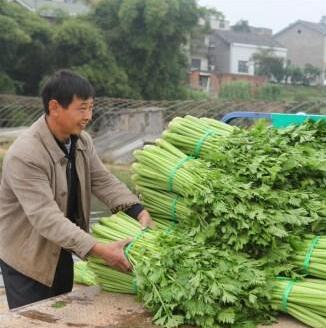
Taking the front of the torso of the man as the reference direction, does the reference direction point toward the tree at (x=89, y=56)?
no

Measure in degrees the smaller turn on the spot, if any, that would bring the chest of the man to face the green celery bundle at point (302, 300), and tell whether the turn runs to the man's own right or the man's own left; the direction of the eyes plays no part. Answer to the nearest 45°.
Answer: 0° — they already face it

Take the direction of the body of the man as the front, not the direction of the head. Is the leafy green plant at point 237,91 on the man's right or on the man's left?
on the man's left

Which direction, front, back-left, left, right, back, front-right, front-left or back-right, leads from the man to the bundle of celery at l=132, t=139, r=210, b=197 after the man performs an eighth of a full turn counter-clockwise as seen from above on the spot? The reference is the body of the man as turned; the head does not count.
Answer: front

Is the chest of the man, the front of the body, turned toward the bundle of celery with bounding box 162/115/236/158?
no

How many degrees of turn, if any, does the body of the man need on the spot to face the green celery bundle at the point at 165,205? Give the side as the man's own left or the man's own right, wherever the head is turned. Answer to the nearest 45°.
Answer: approximately 45° to the man's own left

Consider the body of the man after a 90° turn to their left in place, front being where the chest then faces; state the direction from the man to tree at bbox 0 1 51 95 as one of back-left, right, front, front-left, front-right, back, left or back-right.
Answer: front-left

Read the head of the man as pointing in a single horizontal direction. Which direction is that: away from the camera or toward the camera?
toward the camera

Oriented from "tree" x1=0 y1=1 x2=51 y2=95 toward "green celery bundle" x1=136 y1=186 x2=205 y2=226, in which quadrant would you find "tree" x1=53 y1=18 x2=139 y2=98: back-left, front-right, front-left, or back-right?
front-left

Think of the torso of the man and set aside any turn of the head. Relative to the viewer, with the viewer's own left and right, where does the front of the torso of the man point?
facing the viewer and to the right of the viewer

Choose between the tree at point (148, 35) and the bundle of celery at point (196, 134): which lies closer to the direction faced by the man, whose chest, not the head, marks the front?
the bundle of celery

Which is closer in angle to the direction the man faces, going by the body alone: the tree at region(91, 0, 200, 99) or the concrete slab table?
the concrete slab table

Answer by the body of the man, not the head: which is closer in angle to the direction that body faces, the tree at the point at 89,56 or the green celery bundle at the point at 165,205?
the green celery bundle

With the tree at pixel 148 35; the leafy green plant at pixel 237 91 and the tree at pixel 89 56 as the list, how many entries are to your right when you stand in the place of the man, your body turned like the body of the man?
0
